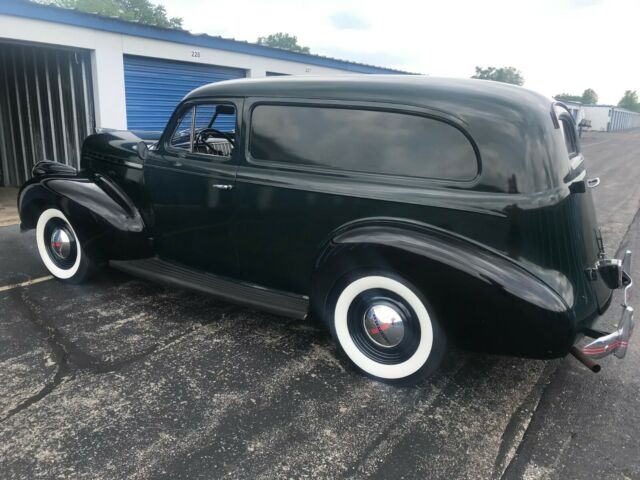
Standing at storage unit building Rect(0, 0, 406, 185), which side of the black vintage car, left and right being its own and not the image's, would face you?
front

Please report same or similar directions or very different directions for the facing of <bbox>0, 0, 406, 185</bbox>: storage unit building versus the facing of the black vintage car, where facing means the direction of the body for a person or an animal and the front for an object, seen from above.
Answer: very different directions

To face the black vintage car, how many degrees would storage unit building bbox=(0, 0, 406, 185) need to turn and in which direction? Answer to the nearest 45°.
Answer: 0° — it already faces it

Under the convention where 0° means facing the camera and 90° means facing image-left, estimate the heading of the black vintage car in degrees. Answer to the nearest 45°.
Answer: approximately 135°

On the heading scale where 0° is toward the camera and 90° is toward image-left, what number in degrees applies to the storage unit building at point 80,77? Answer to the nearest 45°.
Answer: approximately 315°
